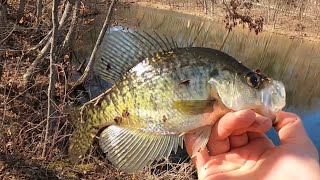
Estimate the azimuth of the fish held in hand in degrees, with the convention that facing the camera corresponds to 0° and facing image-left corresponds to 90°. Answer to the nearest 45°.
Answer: approximately 270°

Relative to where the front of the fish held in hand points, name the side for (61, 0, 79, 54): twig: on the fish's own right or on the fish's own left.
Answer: on the fish's own left
